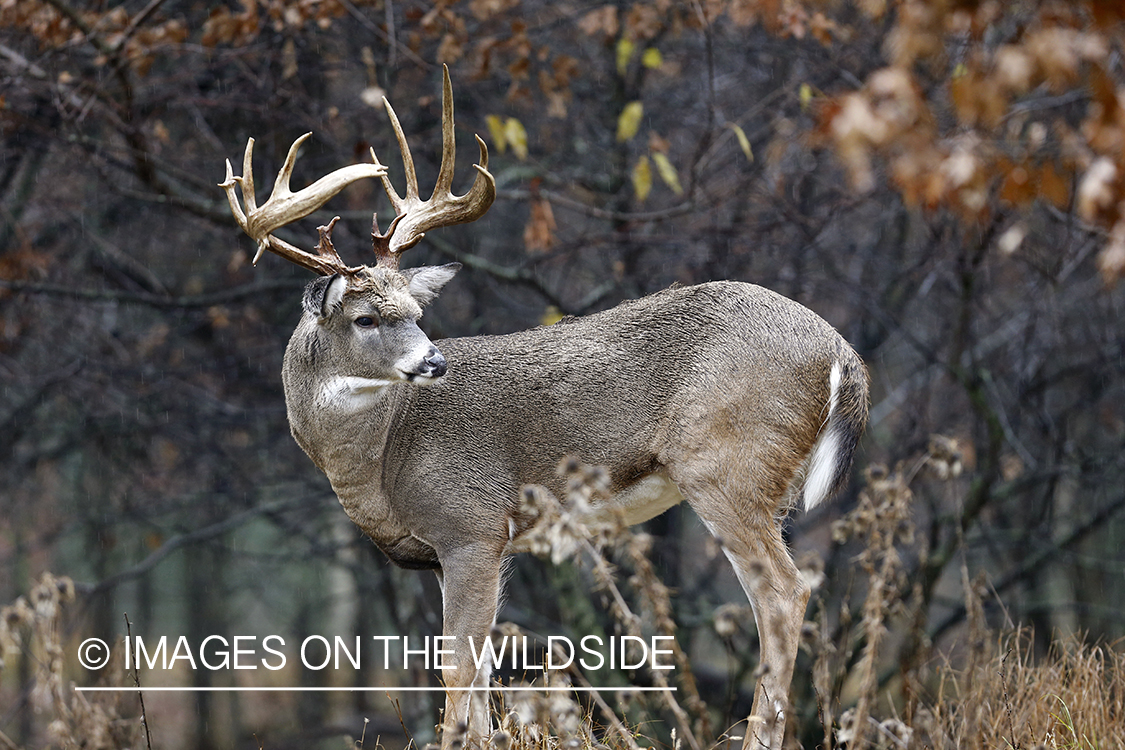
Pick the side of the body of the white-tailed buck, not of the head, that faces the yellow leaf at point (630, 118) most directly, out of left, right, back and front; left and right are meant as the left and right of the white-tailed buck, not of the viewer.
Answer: right

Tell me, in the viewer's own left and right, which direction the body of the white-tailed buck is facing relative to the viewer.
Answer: facing to the left of the viewer

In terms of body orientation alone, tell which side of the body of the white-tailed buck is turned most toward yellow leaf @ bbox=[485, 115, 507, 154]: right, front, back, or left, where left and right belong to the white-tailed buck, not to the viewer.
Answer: right
